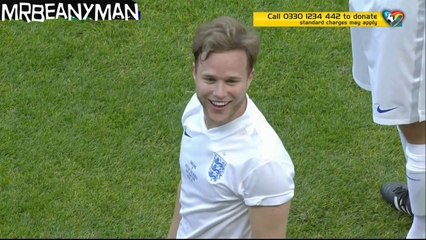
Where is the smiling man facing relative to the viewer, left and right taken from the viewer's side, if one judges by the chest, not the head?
facing the viewer and to the left of the viewer
